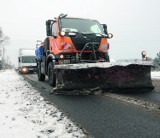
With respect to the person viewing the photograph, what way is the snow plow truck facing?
facing the viewer and to the right of the viewer

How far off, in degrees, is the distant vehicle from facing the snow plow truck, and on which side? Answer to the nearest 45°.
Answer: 0° — it already faces it

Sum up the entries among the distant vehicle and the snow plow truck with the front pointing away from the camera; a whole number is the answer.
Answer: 0

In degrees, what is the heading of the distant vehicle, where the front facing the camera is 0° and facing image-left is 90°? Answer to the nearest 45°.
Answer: approximately 0°
